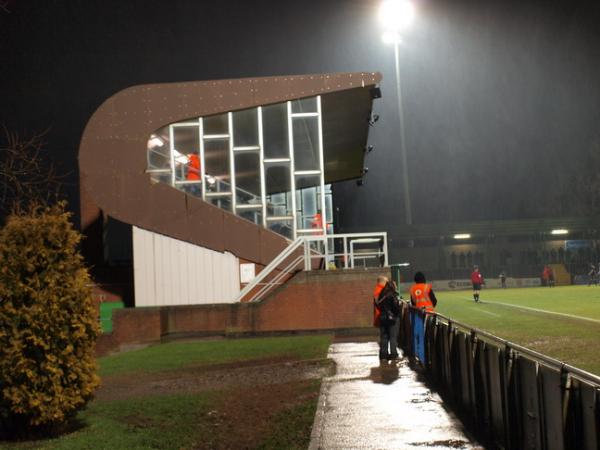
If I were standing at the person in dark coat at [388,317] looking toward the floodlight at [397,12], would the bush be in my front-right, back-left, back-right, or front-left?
back-left

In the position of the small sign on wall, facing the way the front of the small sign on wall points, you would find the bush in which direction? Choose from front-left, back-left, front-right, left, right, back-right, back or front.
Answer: front

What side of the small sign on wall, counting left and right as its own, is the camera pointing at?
front

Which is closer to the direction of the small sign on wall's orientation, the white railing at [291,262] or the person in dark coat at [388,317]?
the person in dark coat

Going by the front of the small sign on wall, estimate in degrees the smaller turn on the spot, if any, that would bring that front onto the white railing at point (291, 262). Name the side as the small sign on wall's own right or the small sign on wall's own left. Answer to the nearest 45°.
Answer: approximately 45° to the small sign on wall's own left

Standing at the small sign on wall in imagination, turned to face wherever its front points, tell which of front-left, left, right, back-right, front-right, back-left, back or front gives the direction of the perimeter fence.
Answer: front

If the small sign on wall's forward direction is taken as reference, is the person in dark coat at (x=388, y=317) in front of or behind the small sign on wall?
in front
